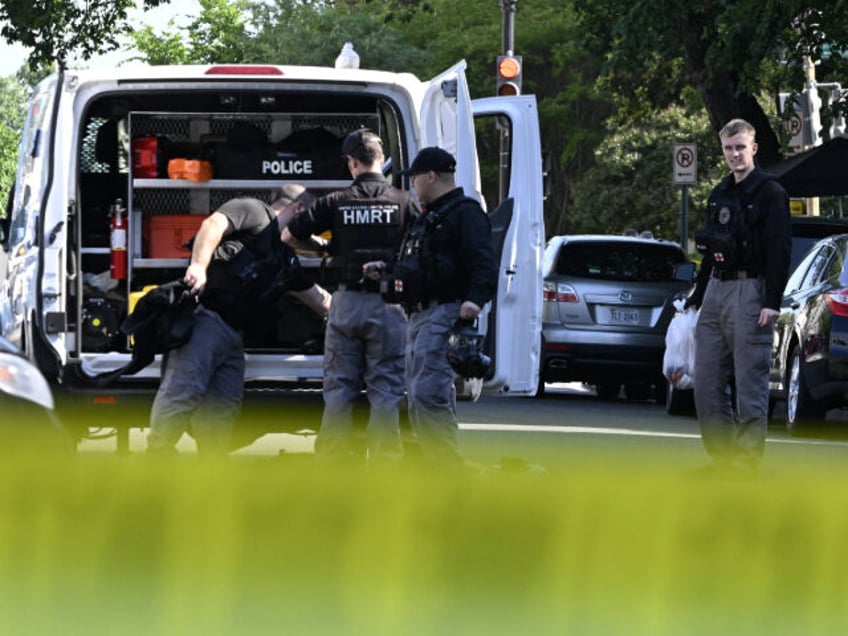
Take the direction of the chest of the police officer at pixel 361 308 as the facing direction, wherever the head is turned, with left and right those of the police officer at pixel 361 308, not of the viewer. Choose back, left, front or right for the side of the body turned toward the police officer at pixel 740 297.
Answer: right

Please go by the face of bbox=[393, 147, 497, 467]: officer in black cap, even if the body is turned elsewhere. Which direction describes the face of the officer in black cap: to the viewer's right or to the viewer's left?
to the viewer's left

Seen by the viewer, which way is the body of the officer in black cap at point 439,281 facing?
to the viewer's left

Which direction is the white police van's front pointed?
away from the camera

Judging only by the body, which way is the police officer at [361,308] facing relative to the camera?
away from the camera

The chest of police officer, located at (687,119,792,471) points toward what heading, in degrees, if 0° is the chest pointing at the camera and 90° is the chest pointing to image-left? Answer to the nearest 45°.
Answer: approximately 45°

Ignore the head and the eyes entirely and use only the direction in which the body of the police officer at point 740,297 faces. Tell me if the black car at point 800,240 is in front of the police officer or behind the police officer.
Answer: behind

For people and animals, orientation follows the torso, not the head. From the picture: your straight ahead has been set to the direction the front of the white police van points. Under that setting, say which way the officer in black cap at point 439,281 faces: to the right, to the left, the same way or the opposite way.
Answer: to the left

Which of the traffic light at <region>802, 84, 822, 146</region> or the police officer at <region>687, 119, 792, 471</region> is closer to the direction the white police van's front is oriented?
the traffic light

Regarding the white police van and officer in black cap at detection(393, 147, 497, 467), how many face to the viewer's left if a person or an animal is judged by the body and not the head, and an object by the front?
1
